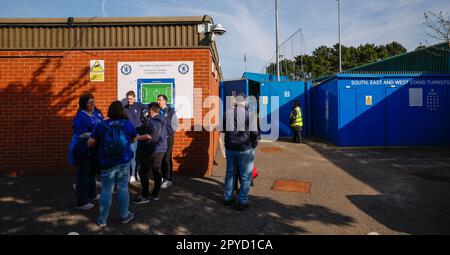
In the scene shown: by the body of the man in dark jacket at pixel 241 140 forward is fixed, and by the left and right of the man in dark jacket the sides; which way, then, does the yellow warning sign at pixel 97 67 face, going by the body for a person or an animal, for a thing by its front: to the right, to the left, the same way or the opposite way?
the opposite way

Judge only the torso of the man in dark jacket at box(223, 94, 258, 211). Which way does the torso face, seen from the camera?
away from the camera

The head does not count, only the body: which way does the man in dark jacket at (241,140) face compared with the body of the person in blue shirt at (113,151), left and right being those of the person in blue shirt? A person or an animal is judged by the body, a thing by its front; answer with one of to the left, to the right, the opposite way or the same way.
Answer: the same way

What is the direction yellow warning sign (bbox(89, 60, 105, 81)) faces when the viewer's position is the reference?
facing the viewer

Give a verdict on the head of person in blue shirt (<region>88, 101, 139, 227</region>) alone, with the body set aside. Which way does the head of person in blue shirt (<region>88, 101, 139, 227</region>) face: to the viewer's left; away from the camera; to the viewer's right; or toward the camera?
away from the camera

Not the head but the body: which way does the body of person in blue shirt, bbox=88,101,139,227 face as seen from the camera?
away from the camera

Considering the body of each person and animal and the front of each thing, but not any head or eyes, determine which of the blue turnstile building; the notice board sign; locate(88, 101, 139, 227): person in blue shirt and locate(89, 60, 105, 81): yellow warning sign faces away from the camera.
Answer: the person in blue shirt

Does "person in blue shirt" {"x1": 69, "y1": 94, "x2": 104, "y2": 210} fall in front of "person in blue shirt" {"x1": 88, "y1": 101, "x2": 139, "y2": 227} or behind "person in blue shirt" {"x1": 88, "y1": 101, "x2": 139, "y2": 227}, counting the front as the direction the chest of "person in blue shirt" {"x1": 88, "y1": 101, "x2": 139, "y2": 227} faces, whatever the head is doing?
in front

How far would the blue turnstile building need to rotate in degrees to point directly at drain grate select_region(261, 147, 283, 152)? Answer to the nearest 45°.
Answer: approximately 45° to its right

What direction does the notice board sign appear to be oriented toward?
toward the camera

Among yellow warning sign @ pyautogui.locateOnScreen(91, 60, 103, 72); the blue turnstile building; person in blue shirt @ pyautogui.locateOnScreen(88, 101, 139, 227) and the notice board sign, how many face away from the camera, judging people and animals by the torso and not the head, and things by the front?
1

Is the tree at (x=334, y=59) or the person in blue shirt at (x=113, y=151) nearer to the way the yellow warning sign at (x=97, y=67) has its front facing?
the person in blue shirt

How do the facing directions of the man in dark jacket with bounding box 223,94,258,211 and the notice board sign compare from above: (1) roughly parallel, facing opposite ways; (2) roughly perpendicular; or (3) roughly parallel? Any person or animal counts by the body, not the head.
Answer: roughly parallel, facing opposite ways

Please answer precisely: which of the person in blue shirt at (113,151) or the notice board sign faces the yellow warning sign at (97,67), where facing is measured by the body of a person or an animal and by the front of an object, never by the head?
the person in blue shirt
